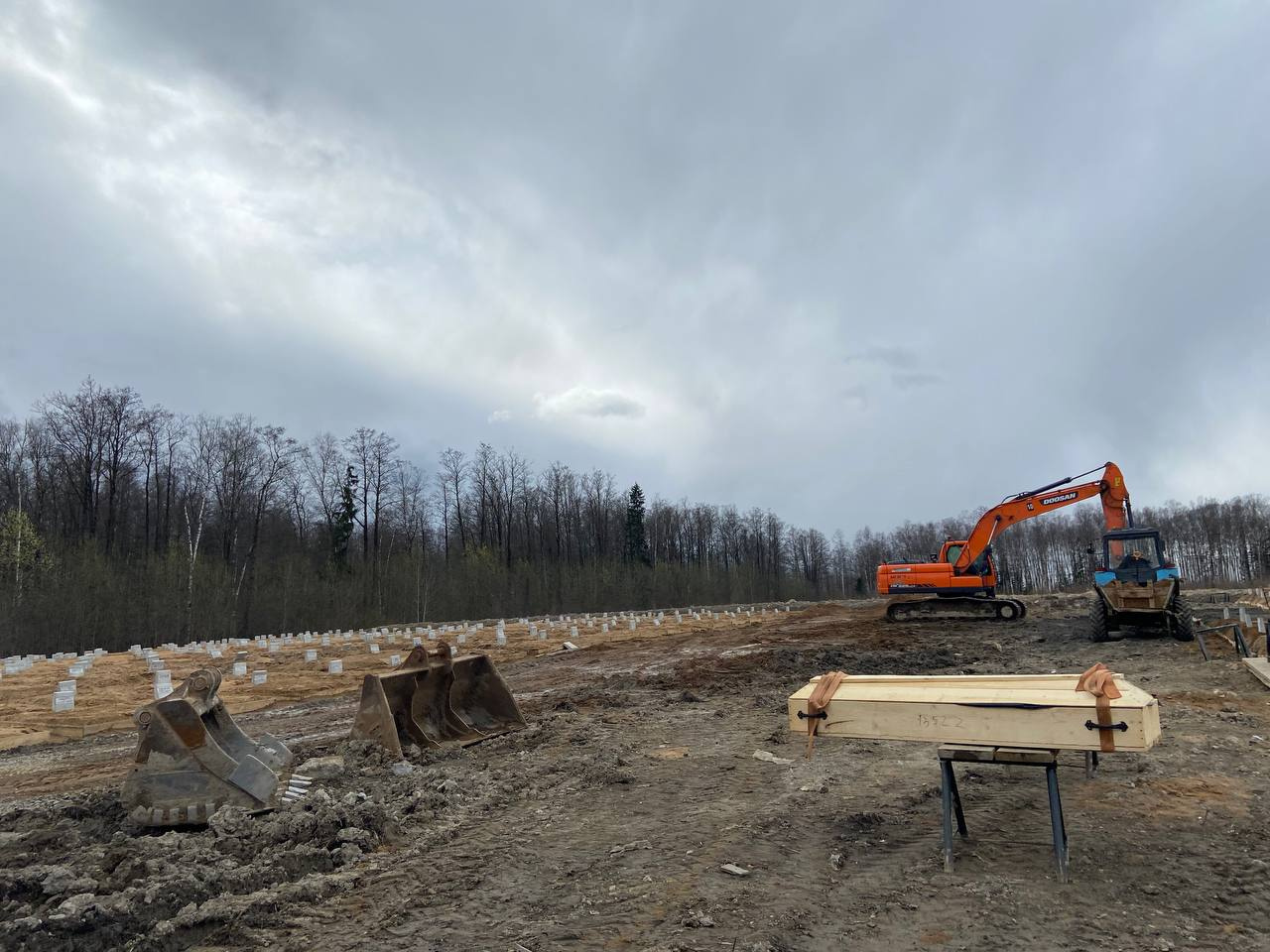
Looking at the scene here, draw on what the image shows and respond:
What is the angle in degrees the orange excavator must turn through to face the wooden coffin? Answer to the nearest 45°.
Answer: approximately 90° to its right

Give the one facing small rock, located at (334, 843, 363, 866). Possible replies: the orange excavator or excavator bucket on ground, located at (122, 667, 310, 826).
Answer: the excavator bucket on ground

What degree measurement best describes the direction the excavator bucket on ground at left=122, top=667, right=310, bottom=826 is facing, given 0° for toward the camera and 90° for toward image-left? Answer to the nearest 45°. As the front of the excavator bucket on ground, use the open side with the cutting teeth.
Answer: approximately 315°

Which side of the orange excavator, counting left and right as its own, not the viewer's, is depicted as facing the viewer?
right

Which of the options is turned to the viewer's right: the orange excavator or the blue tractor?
the orange excavator

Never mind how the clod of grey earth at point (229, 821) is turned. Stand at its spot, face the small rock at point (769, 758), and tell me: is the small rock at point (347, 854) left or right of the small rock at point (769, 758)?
right

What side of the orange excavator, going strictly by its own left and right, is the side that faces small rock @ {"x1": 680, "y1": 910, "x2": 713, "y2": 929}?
right
